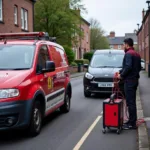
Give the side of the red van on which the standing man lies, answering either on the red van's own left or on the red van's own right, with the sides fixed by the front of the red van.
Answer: on the red van's own left

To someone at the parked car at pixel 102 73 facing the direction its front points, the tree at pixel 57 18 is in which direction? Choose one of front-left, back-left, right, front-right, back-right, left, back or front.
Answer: back

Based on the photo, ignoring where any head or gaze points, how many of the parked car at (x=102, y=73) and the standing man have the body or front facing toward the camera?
1

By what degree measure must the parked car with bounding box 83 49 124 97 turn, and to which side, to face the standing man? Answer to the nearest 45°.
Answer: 0° — it already faces them

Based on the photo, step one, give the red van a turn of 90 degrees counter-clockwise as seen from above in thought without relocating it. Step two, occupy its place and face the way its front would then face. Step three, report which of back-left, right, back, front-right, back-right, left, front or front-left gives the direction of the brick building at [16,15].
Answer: back-left

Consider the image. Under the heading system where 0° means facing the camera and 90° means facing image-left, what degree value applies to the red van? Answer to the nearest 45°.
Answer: approximately 45°

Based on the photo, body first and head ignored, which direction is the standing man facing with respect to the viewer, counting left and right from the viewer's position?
facing away from the viewer and to the left of the viewer

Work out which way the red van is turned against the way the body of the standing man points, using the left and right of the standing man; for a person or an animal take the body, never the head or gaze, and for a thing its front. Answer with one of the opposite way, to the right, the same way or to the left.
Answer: to the left
